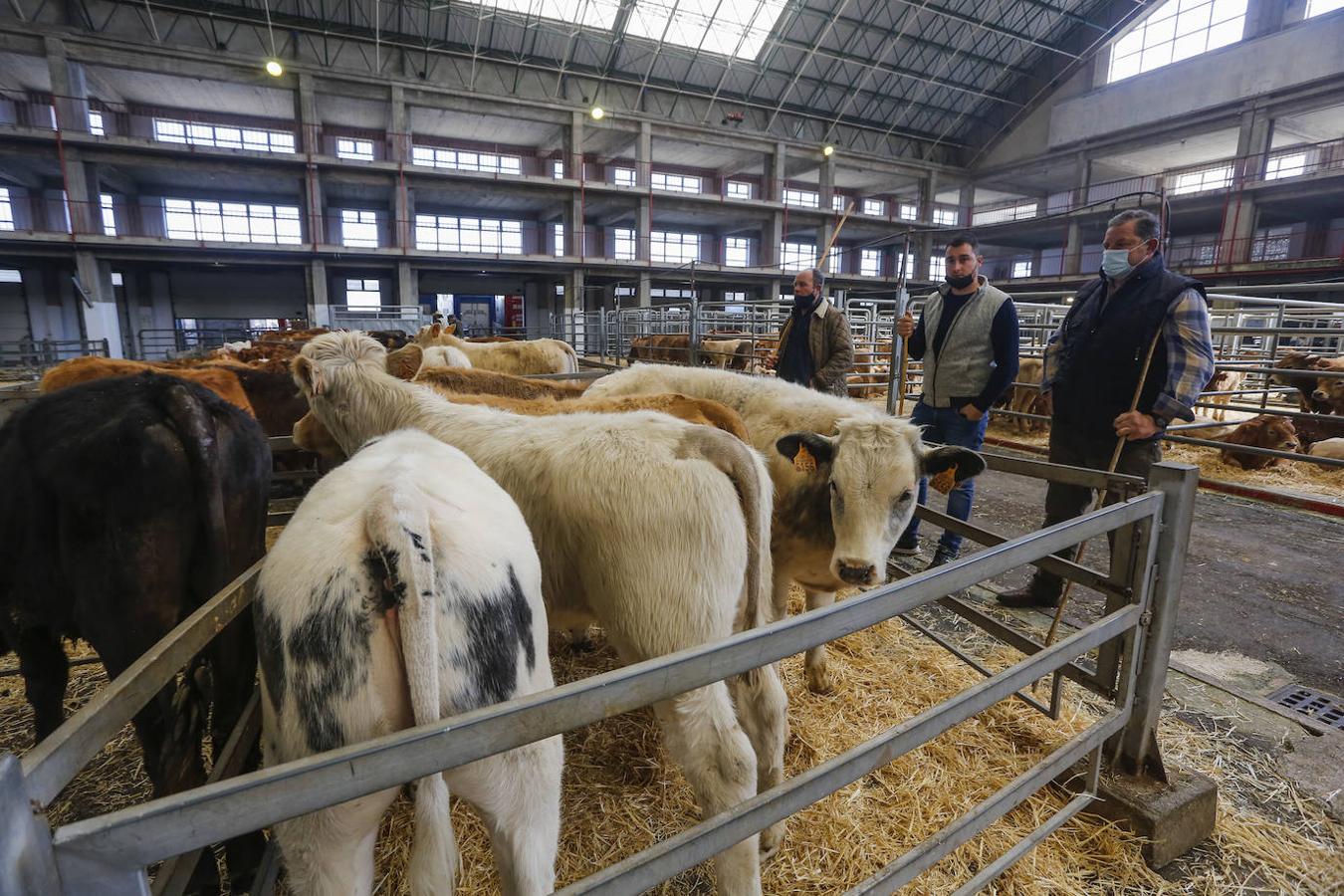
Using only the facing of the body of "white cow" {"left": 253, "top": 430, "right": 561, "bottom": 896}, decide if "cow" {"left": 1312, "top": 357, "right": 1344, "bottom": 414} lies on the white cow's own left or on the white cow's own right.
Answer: on the white cow's own right

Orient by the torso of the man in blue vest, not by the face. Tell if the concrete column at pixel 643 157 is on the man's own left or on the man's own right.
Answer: on the man's own right

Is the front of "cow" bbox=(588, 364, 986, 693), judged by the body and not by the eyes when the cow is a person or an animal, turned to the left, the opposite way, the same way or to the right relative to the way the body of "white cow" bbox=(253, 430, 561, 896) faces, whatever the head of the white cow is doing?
the opposite way

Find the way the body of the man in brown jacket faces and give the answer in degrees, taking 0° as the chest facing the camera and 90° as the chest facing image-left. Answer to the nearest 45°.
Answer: approximately 45°

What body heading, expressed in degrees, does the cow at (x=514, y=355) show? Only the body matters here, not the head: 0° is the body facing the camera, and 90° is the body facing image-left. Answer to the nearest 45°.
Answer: approximately 90°

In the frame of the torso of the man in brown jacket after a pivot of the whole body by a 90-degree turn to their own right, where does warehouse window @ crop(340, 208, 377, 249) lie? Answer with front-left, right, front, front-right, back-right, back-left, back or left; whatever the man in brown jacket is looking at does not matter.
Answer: front

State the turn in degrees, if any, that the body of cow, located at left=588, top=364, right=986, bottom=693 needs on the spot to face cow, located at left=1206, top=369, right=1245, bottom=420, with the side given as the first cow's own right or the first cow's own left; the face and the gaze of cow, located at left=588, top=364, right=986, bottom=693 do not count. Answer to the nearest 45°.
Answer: approximately 90° to the first cow's own left

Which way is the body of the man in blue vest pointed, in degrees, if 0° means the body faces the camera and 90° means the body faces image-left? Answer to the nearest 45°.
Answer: approximately 45°

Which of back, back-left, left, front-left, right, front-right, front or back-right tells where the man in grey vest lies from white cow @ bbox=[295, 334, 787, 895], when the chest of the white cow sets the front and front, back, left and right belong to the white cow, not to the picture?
right

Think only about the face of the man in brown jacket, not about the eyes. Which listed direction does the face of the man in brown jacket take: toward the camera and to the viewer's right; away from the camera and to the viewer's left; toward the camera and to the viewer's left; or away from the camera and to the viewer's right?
toward the camera and to the viewer's left

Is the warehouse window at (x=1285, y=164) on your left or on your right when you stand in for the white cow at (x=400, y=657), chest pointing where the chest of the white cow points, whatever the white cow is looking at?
on your right

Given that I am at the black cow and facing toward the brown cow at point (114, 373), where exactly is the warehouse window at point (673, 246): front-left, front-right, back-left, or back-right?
front-right

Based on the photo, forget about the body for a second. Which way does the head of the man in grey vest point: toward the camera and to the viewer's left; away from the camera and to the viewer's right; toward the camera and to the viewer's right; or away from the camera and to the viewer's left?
toward the camera and to the viewer's left

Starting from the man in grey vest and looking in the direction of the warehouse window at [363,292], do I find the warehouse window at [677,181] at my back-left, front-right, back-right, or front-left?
front-right
